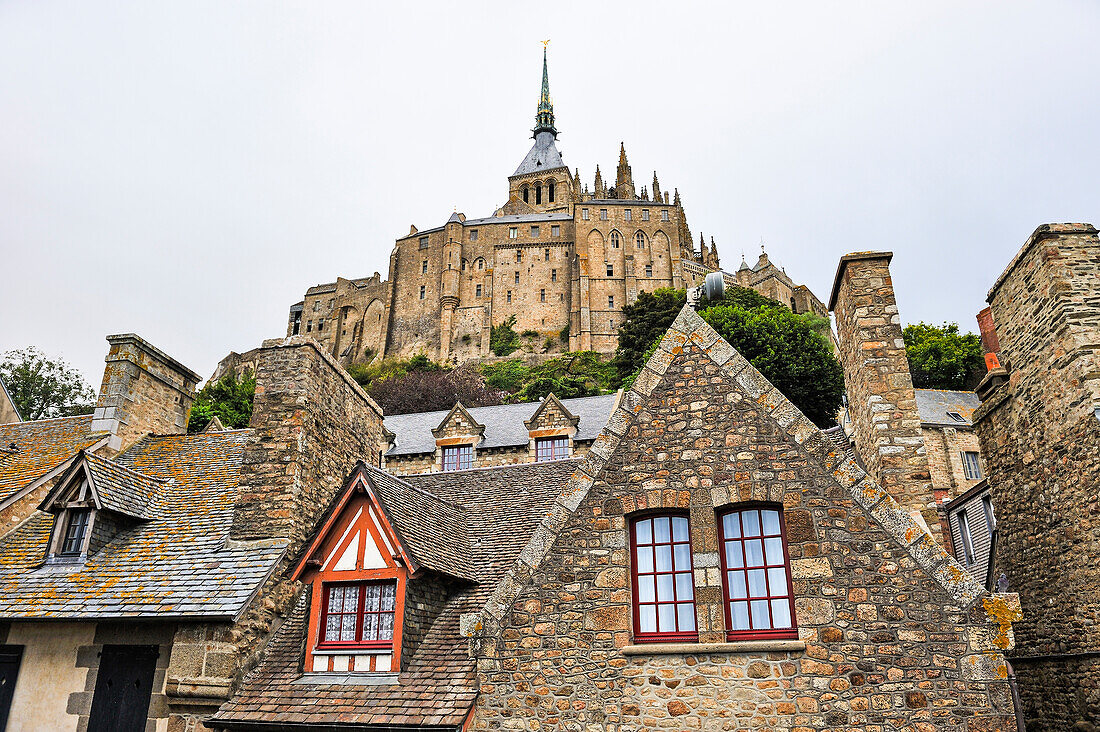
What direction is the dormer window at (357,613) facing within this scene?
toward the camera

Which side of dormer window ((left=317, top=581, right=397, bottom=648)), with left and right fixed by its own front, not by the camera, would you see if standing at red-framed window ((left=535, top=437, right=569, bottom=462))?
back

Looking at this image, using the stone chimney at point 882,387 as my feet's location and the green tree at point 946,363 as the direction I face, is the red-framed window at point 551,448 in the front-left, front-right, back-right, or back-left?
front-left

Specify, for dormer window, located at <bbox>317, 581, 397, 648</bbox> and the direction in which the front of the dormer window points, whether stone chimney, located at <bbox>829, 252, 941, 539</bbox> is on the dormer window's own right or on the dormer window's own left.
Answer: on the dormer window's own left

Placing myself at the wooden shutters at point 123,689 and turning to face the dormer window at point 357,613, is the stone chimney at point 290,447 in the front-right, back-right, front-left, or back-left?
front-left

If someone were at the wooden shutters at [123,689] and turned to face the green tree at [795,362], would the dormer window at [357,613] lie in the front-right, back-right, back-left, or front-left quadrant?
front-right

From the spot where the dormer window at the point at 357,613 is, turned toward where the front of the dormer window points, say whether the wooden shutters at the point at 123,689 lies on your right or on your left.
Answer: on your right

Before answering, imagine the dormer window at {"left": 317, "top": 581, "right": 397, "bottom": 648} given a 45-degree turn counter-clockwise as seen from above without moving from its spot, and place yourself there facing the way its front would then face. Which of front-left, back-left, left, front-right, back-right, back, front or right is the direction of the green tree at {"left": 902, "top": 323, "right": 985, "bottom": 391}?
left

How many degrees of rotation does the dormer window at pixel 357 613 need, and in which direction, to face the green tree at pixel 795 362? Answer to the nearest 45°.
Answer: approximately 135° to its left

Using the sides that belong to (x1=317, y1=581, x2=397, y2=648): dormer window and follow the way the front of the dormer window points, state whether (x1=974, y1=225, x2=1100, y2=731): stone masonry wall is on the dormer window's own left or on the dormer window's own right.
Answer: on the dormer window's own left
